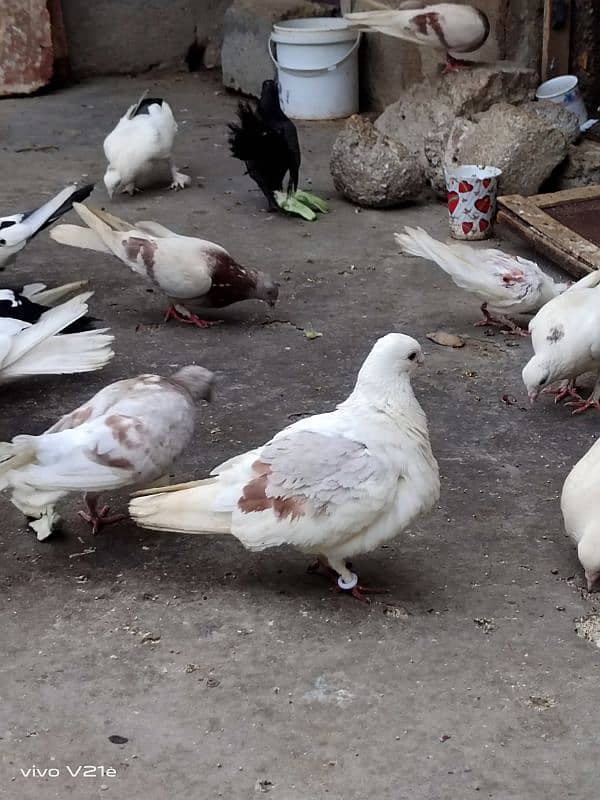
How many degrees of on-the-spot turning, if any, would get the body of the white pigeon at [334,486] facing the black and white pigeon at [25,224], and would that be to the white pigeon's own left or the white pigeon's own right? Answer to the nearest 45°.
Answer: approximately 135° to the white pigeon's own left

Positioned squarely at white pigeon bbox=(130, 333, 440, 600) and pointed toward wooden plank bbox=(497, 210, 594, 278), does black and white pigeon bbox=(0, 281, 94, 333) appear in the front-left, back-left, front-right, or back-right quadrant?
front-left

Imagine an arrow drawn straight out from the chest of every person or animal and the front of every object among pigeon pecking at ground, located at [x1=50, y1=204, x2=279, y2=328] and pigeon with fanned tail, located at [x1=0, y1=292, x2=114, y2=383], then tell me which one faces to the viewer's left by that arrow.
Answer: the pigeon with fanned tail

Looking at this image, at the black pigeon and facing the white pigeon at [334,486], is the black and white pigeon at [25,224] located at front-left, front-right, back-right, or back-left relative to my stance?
front-right

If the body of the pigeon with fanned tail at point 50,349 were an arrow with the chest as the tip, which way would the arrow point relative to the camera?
to the viewer's left

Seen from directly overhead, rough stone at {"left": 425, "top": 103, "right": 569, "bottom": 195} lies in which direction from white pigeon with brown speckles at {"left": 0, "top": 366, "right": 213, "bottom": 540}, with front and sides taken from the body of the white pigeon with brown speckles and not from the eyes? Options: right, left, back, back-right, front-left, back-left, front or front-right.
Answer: front

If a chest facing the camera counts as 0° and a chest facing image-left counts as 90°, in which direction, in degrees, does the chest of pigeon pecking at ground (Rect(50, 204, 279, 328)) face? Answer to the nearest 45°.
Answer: approximately 270°

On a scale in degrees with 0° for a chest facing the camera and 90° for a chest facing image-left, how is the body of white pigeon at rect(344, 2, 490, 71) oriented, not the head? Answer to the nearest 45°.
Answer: approximately 270°

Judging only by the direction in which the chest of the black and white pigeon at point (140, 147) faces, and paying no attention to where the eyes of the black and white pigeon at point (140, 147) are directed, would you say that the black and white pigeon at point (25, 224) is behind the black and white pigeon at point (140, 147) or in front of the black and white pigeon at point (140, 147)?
in front

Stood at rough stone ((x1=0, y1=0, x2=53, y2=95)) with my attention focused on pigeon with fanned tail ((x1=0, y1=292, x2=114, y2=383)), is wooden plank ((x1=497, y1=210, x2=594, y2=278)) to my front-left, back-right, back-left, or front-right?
front-left

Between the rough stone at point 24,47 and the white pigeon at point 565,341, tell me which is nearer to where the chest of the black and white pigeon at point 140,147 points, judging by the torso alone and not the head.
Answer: the white pigeon

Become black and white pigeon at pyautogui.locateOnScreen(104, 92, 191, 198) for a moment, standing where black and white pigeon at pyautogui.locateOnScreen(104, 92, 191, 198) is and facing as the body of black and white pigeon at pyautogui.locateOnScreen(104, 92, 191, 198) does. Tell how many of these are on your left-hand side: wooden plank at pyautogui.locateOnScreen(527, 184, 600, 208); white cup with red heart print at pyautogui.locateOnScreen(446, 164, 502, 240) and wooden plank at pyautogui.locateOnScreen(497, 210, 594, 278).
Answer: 3

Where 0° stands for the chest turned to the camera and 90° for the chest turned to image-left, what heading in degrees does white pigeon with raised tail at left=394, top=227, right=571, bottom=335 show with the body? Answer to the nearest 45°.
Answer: approximately 270°

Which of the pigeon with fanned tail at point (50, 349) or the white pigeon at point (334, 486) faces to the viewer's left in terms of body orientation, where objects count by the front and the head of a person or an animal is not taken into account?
the pigeon with fanned tail

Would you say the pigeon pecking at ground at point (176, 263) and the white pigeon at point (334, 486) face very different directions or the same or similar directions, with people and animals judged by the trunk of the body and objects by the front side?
same or similar directions
